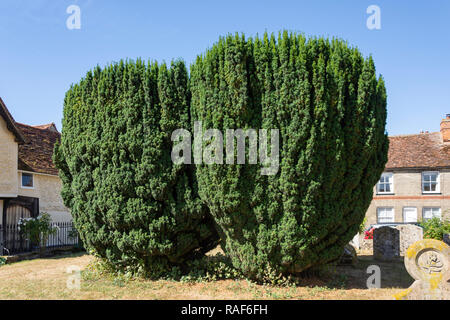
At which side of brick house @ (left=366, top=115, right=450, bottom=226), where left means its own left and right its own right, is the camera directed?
front

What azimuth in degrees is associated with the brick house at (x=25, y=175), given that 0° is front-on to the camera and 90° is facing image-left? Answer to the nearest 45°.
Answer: approximately 0°

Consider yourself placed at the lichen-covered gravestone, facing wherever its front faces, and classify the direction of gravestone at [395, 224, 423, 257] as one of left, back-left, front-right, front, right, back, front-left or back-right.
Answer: back

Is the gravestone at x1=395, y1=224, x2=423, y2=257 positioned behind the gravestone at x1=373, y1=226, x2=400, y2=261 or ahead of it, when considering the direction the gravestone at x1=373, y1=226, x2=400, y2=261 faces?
behind

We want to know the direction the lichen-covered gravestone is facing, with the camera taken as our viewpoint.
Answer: facing the viewer

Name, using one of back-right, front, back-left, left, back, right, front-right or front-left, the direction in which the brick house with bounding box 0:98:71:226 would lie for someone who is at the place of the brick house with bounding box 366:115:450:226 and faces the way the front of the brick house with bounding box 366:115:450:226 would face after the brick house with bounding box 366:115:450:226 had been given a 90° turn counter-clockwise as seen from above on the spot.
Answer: back-right

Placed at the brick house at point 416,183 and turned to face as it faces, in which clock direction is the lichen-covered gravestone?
The lichen-covered gravestone is roughly at 12 o'clock from the brick house.

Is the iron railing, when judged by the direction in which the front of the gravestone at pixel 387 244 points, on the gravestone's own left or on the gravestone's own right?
on the gravestone's own right

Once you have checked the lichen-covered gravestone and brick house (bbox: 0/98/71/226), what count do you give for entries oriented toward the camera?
2

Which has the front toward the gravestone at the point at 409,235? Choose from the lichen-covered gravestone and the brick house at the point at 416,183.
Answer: the brick house

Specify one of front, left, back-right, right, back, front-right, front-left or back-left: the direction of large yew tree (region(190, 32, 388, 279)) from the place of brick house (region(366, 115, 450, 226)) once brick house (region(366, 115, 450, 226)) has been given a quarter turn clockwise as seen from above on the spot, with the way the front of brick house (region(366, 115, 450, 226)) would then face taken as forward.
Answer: left
